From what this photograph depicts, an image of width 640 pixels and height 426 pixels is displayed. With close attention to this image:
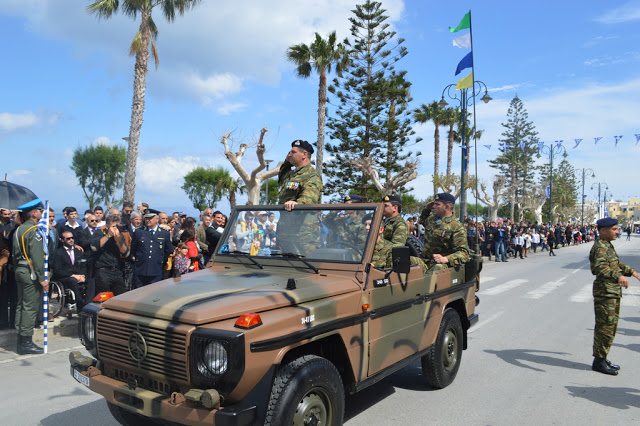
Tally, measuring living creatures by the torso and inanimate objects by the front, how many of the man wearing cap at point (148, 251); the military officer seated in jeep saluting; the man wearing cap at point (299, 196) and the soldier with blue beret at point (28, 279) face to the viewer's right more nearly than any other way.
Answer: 1

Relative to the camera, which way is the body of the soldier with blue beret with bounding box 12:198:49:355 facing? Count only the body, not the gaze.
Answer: to the viewer's right

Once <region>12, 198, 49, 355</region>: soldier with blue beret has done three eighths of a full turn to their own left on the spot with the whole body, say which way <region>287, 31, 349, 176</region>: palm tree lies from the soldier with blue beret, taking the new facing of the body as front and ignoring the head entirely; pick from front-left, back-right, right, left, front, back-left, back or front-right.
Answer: right

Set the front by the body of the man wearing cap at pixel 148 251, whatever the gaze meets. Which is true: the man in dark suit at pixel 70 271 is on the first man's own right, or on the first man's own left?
on the first man's own right

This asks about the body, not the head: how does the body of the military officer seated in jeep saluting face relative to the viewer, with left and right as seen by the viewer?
facing the viewer and to the left of the viewer

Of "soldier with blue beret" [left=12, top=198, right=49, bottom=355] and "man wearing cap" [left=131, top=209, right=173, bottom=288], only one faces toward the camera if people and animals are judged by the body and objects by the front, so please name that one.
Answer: the man wearing cap

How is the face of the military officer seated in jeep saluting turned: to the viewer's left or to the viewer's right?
to the viewer's left

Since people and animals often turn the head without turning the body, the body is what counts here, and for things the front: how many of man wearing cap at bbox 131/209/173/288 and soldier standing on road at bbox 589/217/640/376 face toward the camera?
1

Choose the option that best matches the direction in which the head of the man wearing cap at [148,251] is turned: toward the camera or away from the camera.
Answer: toward the camera

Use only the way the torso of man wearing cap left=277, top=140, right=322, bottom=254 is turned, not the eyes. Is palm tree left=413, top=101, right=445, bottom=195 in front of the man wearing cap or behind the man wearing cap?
behind
